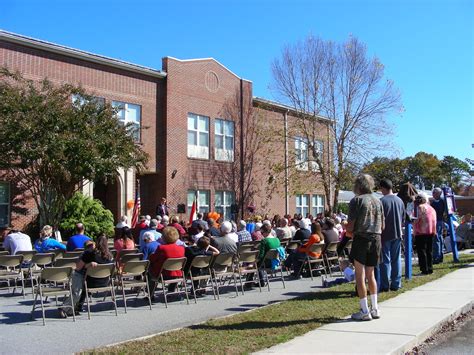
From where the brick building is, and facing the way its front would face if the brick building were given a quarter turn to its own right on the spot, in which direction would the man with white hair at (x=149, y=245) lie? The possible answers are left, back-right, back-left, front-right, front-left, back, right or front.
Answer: front-left

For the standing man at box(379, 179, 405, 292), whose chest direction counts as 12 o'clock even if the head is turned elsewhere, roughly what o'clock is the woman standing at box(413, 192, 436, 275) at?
The woman standing is roughly at 2 o'clock from the standing man.

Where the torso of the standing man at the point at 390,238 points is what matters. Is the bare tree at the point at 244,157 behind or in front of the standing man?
in front

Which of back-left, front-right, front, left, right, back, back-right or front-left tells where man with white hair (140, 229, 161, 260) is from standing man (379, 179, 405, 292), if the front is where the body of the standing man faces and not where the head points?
front-left

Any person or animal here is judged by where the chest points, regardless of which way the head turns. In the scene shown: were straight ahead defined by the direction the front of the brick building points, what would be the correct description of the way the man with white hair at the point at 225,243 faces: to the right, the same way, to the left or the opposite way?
the opposite way

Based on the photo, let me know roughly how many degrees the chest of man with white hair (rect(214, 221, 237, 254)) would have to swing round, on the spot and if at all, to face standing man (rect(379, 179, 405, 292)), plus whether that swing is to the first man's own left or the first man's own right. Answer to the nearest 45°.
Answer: approximately 180°

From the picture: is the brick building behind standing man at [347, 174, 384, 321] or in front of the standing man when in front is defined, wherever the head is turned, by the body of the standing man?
in front

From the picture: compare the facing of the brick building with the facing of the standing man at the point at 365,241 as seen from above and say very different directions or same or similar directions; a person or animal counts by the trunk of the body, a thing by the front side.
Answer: very different directions

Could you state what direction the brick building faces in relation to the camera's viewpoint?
facing the viewer and to the right of the viewer

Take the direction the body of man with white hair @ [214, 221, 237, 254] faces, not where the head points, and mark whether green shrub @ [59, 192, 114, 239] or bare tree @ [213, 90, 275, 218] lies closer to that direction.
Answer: the green shrub

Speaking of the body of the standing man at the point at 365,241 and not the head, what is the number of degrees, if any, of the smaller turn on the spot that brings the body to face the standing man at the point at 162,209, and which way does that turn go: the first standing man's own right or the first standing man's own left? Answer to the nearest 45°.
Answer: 0° — they already face them

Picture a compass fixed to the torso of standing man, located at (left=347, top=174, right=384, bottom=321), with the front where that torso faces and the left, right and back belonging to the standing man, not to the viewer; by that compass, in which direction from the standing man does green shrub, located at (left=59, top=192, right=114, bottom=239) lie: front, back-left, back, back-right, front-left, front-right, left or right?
front

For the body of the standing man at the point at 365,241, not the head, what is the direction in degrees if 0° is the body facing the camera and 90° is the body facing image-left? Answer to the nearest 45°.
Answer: approximately 135°
